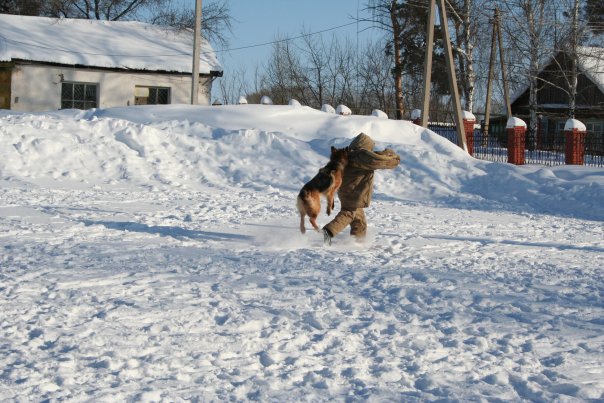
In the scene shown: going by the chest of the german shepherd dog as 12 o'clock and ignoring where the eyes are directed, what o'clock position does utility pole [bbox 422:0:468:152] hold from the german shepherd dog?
The utility pole is roughly at 11 o'clock from the german shepherd dog.

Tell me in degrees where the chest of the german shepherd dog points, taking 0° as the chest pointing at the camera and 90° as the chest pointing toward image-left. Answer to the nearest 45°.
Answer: approximately 225°

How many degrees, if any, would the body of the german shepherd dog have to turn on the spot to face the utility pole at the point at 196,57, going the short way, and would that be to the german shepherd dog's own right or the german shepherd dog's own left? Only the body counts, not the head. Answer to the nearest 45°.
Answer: approximately 45° to the german shepherd dog's own left
